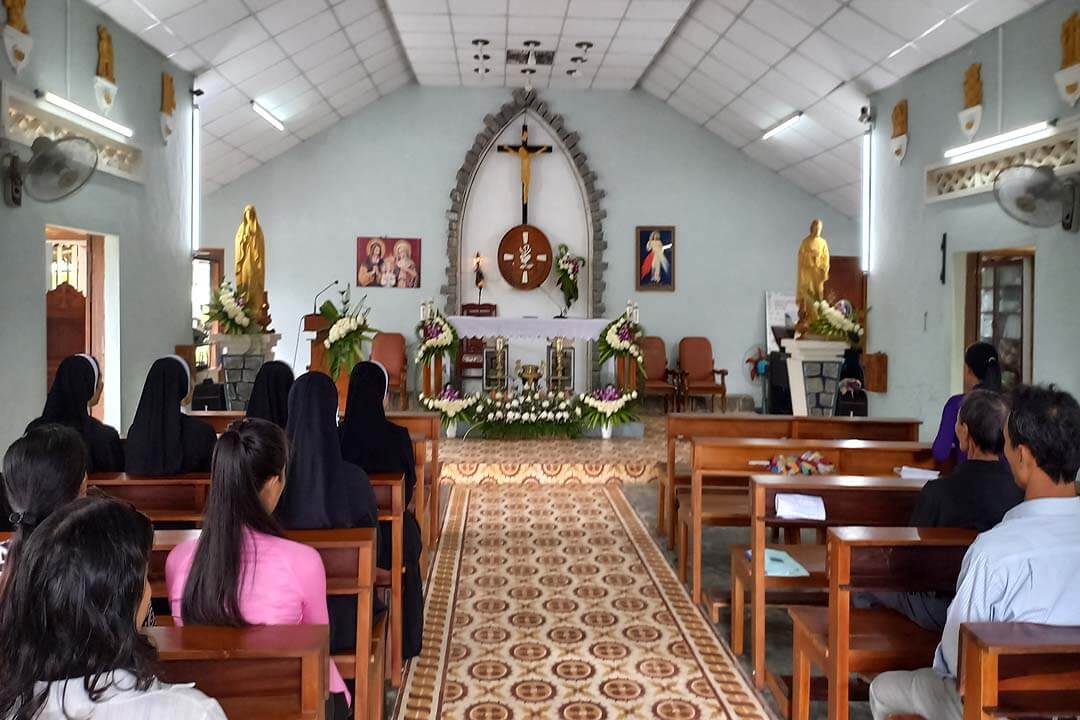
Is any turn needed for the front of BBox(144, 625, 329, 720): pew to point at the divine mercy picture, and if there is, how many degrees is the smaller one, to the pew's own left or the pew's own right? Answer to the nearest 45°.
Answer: approximately 45° to the pew's own right

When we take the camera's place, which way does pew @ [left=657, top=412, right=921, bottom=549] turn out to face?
facing away from the viewer

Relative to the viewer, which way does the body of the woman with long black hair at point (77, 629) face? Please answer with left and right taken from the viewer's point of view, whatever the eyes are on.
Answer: facing away from the viewer and to the right of the viewer

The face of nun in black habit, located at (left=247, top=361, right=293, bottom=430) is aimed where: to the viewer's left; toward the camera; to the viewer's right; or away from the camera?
away from the camera

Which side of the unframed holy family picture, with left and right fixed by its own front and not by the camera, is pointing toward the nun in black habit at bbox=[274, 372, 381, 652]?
front

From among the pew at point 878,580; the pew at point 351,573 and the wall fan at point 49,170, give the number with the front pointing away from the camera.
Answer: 2

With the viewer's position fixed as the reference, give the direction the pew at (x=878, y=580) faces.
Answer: facing away from the viewer

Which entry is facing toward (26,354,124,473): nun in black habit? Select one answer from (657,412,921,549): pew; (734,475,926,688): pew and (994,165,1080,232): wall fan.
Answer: the wall fan

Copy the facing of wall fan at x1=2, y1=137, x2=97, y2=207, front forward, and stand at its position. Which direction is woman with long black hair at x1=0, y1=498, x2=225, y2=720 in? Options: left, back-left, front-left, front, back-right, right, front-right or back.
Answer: front-right

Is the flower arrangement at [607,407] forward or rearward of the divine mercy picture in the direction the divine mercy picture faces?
forward

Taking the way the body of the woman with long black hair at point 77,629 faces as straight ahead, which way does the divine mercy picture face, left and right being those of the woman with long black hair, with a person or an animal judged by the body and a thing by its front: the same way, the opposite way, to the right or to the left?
the opposite way

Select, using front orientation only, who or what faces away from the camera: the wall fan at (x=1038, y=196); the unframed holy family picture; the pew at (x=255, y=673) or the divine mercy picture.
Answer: the pew

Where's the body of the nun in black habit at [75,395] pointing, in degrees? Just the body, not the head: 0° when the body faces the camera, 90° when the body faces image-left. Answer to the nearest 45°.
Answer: approximately 225°

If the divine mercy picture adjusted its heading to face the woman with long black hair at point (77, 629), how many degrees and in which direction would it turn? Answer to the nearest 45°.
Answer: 0° — it already faces them
